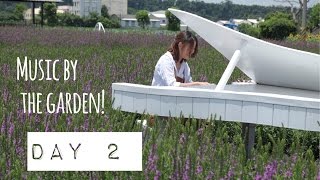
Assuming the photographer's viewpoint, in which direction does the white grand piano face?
facing away from the viewer and to the left of the viewer

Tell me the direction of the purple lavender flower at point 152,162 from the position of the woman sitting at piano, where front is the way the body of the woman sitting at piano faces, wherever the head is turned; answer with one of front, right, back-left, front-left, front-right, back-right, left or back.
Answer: front-right

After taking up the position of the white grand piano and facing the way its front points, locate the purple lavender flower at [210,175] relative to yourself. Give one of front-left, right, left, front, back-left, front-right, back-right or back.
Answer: back-left

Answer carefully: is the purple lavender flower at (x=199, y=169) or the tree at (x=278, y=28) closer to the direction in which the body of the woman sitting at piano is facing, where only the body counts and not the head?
the purple lavender flower

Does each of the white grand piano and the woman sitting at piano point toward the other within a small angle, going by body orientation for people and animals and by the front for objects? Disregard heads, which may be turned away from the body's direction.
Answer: yes

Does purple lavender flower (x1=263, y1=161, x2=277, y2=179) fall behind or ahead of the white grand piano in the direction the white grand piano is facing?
behind

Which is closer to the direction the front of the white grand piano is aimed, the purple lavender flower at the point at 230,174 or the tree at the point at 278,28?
the tree

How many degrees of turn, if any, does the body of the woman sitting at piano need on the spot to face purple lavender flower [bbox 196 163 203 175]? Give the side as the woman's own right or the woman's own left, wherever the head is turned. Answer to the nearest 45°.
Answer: approximately 45° to the woman's own right

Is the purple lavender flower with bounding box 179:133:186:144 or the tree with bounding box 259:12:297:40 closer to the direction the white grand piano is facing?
the tree

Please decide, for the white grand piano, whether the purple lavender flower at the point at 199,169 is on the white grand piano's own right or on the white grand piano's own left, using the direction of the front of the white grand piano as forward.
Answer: on the white grand piano's own left

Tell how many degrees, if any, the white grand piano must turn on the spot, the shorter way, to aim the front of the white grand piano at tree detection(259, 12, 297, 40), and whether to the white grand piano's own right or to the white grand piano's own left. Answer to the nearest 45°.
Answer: approximately 45° to the white grand piano's own right

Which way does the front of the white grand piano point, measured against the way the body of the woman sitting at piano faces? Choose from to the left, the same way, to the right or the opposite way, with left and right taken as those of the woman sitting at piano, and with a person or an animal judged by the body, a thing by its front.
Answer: the opposite way

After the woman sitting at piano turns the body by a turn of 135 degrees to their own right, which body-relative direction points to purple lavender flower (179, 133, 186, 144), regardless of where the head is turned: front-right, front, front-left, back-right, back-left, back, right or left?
left

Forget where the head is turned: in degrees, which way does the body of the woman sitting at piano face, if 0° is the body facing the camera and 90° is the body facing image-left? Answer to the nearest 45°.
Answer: approximately 315°

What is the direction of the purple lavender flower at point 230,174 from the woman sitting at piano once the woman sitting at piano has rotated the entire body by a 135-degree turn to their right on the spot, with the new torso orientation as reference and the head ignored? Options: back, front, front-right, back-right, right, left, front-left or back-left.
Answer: left

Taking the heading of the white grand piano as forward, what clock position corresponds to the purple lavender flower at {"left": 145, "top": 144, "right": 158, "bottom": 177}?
The purple lavender flower is roughly at 8 o'clock from the white grand piano.
